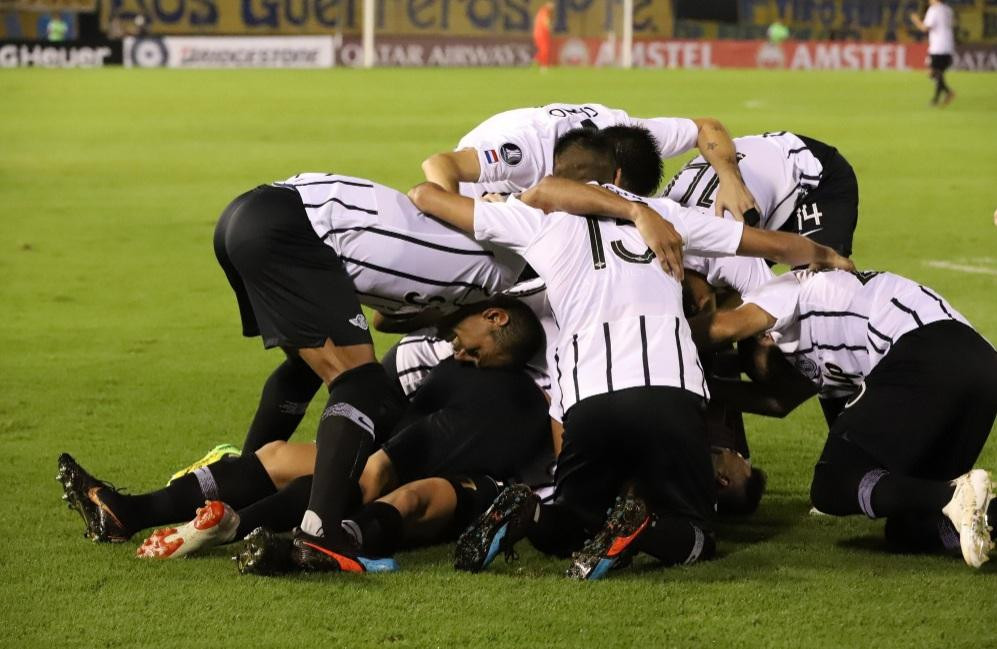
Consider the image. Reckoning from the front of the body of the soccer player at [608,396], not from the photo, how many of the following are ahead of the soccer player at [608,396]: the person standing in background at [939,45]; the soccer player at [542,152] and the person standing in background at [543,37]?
3

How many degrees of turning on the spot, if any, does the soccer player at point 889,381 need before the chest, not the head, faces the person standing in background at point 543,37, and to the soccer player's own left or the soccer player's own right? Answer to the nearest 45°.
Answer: approximately 90° to the soccer player's own right

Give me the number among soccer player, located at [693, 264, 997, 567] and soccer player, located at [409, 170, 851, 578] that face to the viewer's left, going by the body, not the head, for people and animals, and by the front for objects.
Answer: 1

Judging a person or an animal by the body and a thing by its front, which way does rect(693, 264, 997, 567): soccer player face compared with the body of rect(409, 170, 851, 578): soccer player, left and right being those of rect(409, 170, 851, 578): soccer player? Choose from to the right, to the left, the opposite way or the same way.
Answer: to the left

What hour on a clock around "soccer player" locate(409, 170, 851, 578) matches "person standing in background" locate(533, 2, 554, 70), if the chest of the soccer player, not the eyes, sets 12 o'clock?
The person standing in background is roughly at 12 o'clock from the soccer player.

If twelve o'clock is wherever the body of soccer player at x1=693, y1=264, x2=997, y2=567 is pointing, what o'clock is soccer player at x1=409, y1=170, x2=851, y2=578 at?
soccer player at x1=409, y1=170, x2=851, y2=578 is roughly at 11 o'clock from soccer player at x1=693, y1=264, x2=997, y2=567.

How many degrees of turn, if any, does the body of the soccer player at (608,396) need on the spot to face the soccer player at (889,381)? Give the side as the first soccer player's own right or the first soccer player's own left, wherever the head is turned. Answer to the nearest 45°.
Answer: approximately 90° to the first soccer player's own right

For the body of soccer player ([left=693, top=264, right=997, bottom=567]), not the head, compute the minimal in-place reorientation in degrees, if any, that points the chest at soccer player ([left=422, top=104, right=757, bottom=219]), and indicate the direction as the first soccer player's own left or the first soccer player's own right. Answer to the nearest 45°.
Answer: approximately 45° to the first soccer player's own right

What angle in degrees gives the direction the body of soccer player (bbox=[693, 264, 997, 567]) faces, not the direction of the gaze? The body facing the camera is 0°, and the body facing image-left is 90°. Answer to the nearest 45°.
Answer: approximately 90°

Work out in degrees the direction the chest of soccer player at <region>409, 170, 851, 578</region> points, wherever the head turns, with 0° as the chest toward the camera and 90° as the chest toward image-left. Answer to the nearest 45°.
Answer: approximately 180°

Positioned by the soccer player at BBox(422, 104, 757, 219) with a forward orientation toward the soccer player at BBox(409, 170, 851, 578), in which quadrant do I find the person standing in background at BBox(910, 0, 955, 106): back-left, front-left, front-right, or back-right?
back-left
